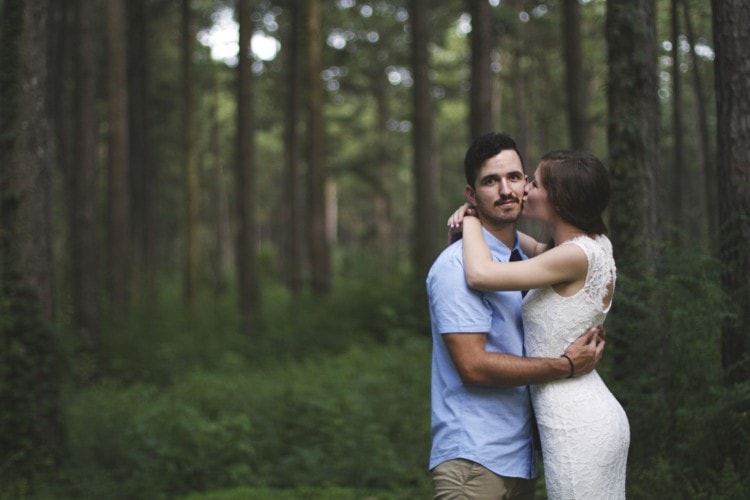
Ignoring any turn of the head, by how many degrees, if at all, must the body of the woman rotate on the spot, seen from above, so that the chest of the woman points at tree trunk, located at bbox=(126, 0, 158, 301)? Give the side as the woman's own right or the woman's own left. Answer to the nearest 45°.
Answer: approximately 45° to the woman's own right

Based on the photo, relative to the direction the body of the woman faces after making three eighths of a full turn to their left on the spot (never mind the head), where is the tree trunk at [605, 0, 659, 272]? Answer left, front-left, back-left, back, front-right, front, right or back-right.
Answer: back-left

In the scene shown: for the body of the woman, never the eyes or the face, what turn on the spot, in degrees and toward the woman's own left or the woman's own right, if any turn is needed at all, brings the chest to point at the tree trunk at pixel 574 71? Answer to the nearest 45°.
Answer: approximately 90° to the woman's own right

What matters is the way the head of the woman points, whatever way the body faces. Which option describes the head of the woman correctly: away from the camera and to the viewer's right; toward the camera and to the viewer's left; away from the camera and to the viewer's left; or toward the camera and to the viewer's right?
away from the camera and to the viewer's left

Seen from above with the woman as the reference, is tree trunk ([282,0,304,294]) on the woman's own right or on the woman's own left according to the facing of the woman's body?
on the woman's own right

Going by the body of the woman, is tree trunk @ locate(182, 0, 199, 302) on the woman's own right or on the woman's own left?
on the woman's own right

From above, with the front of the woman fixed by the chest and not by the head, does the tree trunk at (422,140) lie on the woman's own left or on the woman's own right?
on the woman's own right

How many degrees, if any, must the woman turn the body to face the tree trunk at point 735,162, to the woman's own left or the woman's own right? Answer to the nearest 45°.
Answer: approximately 135° to the woman's own right

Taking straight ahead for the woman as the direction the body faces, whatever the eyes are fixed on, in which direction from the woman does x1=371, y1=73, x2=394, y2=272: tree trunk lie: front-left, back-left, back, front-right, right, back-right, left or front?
right

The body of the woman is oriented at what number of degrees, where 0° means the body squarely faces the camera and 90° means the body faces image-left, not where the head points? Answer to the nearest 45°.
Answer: approximately 90°

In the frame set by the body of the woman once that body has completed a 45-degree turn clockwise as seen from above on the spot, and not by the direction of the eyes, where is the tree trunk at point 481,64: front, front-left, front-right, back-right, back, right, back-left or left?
front-right
